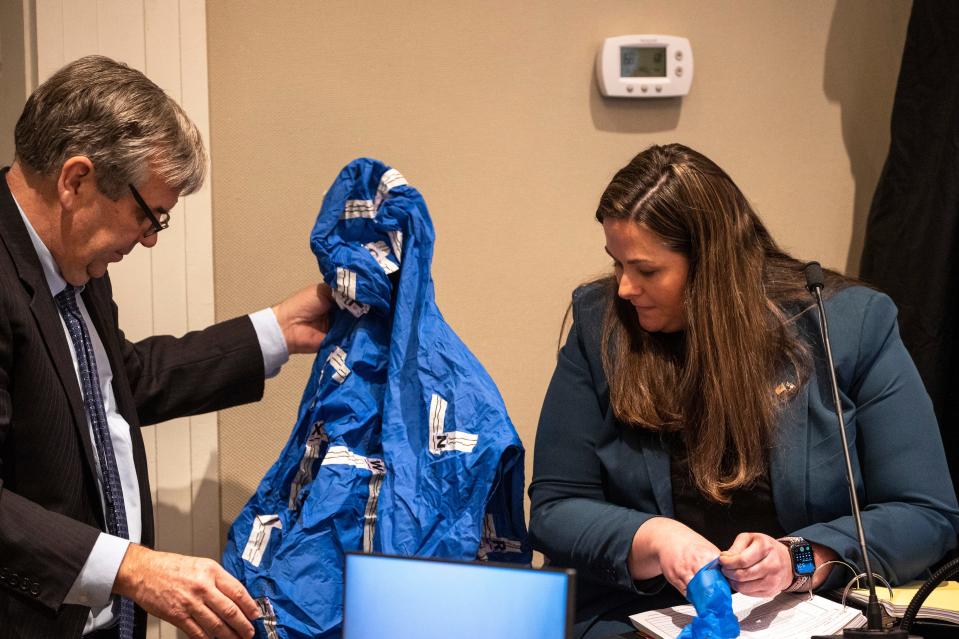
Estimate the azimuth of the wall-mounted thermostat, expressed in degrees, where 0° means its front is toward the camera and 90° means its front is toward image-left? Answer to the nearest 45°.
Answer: approximately 0°

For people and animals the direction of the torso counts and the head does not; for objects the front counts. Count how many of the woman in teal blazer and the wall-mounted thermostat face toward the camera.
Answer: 2

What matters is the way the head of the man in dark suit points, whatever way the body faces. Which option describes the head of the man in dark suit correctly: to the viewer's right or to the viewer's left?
to the viewer's right

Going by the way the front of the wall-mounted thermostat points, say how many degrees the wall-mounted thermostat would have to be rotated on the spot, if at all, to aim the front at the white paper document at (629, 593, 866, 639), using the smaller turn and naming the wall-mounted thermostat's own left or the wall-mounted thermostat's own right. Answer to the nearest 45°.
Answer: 0° — it already faces it

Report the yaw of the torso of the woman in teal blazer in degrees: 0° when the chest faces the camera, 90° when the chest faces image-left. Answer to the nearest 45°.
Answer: approximately 0°
